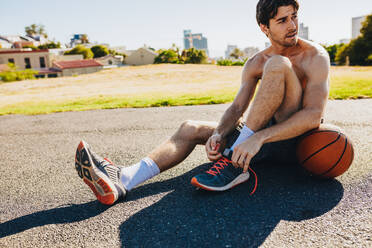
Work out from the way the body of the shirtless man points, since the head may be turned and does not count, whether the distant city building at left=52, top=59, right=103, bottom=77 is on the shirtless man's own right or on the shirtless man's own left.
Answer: on the shirtless man's own right

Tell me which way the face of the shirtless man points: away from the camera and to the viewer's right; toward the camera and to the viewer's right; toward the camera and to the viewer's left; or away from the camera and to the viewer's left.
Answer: toward the camera and to the viewer's right

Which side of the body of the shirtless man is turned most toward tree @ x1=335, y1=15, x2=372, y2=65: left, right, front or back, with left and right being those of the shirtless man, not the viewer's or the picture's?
back

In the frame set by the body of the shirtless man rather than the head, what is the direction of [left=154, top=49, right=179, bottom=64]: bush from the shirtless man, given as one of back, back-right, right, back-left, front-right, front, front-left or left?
back-right

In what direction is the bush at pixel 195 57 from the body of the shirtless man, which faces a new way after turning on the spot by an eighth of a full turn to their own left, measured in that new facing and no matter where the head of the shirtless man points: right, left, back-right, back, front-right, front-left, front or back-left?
back

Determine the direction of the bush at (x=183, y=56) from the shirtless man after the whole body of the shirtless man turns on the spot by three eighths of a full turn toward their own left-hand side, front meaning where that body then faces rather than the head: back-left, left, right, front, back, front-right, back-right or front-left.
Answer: left

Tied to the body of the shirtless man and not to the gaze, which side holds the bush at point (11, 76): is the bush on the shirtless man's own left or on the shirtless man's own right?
on the shirtless man's own right

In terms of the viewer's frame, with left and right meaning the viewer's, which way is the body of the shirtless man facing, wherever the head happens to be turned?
facing the viewer and to the left of the viewer
